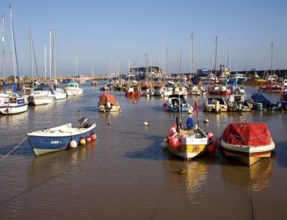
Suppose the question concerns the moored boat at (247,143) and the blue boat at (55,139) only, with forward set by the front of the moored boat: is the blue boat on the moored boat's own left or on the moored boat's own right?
on the moored boat's own right

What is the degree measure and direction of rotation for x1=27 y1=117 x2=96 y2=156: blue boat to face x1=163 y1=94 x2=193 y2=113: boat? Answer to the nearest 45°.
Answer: approximately 180°

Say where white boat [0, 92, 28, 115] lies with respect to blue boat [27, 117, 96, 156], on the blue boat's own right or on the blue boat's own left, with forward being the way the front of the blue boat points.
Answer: on the blue boat's own right

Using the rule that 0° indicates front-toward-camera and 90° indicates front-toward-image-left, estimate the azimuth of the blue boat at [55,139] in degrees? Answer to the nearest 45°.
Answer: approximately 45°

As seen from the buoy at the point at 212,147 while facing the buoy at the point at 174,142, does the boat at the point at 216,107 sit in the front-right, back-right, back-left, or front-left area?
back-right
